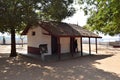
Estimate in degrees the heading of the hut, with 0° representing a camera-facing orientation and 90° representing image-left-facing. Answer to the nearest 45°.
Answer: approximately 315°
